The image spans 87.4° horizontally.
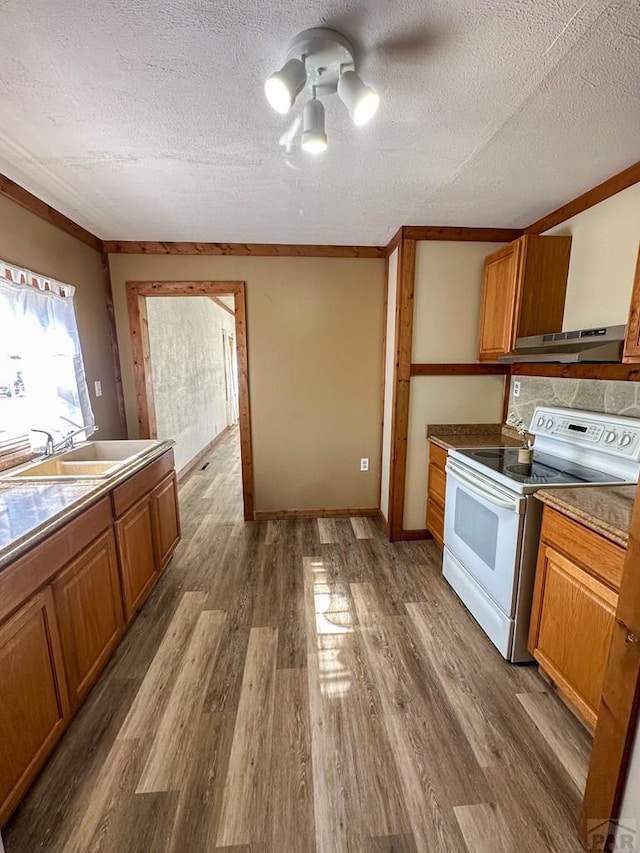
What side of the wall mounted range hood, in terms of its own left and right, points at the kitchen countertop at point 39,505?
front

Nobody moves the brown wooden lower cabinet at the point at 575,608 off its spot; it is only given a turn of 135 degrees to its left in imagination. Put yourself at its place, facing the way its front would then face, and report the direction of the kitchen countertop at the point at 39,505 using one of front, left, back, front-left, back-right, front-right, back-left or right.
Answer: back-right

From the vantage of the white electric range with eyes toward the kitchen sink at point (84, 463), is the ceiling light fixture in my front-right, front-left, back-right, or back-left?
front-left

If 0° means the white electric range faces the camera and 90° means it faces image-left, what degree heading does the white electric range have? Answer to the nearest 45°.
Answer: approximately 45°

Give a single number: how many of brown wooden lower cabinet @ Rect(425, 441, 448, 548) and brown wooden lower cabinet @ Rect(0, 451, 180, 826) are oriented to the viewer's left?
1

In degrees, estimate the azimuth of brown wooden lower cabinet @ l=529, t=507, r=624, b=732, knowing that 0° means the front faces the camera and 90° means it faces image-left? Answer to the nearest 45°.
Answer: approximately 45°

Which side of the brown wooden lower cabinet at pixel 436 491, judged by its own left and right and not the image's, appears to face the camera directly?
left

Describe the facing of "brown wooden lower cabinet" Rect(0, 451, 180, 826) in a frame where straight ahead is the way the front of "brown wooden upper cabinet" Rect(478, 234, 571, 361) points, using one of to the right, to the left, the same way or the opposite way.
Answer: the opposite way

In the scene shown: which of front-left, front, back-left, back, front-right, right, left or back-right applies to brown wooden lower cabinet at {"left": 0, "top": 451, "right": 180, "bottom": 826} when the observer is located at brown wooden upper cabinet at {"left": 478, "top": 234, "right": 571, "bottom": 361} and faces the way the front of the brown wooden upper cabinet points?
front

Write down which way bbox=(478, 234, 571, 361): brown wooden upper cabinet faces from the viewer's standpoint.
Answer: facing the viewer and to the left of the viewer
